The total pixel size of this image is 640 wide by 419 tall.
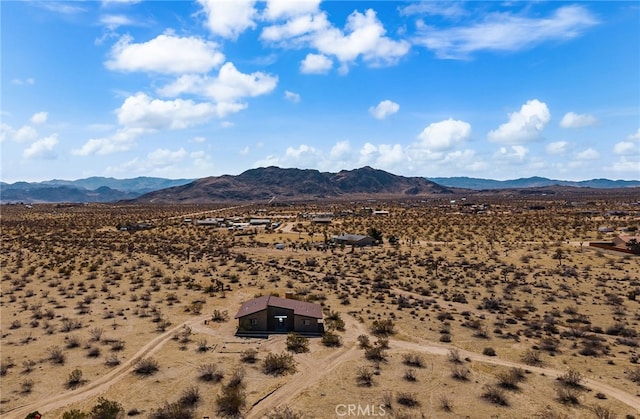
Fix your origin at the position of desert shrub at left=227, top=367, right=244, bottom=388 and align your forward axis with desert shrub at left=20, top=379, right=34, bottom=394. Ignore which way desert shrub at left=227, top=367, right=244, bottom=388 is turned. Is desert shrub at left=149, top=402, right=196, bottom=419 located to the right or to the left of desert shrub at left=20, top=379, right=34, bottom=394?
left

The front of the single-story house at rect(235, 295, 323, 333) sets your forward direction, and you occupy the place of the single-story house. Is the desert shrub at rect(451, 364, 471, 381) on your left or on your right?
on your left

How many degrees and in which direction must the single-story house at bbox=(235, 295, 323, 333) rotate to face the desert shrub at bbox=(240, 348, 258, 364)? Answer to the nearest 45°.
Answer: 0° — it already faces it

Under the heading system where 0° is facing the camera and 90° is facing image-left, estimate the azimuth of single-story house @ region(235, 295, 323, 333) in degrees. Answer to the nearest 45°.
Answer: approximately 0°

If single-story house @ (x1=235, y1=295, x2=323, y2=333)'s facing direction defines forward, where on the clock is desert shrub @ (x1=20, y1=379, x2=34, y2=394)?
The desert shrub is roughly at 2 o'clock from the single-story house.

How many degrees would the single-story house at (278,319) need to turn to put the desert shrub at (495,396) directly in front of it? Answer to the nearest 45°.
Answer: approximately 45° to its left

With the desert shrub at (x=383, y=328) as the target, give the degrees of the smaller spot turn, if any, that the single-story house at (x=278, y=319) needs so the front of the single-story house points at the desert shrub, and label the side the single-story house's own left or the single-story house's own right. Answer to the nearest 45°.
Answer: approximately 90° to the single-story house's own left

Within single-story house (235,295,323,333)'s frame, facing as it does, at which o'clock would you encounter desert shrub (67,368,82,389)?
The desert shrub is roughly at 2 o'clock from the single-story house.

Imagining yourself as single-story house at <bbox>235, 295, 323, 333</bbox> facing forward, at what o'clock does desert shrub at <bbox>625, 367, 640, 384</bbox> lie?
The desert shrub is roughly at 10 o'clock from the single-story house.

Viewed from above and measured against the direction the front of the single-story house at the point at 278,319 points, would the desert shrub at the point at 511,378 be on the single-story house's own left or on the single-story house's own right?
on the single-story house's own left
